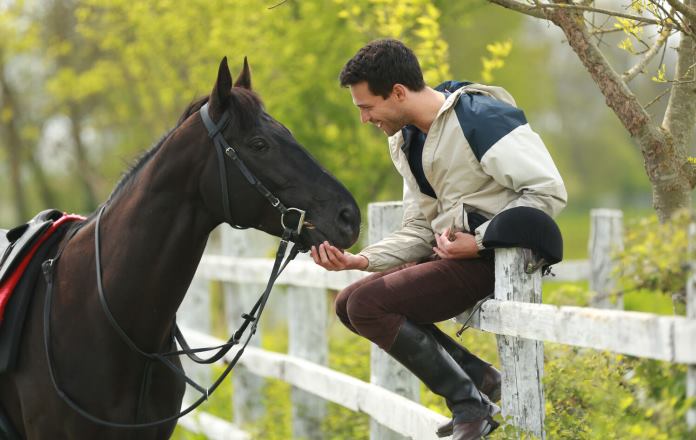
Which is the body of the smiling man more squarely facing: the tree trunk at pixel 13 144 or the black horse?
the black horse

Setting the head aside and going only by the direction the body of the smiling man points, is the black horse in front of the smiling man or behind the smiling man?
in front

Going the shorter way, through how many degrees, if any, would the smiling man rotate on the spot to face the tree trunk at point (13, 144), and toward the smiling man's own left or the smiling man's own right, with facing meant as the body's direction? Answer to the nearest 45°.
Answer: approximately 45° to the smiling man's own right

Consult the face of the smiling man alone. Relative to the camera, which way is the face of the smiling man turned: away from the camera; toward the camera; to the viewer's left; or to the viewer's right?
to the viewer's left

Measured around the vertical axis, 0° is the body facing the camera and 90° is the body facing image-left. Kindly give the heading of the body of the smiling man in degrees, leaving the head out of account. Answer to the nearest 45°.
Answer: approximately 90°

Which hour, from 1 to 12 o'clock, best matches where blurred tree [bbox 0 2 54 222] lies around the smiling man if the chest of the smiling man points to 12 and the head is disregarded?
The blurred tree is roughly at 2 o'clock from the smiling man.

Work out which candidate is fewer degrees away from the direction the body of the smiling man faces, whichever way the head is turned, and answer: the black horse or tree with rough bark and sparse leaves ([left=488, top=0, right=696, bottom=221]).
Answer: the black horse

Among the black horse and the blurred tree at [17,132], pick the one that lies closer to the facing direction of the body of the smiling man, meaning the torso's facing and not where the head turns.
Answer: the black horse

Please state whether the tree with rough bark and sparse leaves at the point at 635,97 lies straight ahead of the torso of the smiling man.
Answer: no
